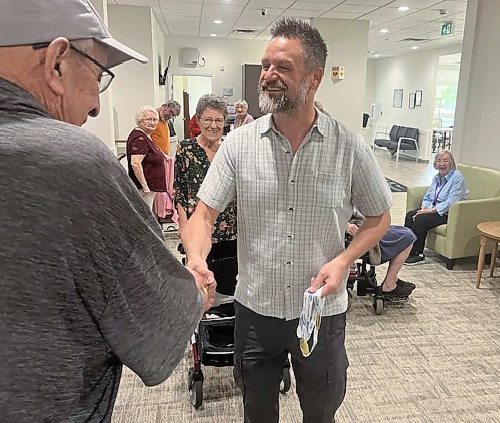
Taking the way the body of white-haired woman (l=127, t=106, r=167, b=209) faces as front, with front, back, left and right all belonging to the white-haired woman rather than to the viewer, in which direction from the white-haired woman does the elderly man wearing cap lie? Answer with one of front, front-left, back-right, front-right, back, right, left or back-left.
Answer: front-right

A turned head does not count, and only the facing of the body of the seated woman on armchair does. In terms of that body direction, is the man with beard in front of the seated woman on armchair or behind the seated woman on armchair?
in front

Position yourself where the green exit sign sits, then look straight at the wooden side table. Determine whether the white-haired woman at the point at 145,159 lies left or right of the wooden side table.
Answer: right

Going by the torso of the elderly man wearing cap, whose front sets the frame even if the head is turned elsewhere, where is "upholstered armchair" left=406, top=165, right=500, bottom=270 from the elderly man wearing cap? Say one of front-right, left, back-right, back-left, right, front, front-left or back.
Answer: front

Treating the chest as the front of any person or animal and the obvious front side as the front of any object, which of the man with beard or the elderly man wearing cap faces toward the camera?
the man with beard

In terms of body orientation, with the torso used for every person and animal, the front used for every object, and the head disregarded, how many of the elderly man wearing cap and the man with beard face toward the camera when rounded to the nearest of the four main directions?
1

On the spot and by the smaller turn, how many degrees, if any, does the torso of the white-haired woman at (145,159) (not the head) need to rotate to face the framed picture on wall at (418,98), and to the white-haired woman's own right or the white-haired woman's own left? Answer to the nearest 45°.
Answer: approximately 90° to the white-haired woman's own left

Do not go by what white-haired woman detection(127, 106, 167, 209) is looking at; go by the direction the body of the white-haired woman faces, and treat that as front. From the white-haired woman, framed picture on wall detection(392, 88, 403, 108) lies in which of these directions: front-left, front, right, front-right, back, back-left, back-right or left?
left

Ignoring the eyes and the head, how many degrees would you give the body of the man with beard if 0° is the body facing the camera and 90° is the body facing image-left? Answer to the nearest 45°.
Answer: approximately 0°

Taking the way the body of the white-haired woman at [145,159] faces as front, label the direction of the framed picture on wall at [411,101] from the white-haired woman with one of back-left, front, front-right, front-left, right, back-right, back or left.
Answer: left

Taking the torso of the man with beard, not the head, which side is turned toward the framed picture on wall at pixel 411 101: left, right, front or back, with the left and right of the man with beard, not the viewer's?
back

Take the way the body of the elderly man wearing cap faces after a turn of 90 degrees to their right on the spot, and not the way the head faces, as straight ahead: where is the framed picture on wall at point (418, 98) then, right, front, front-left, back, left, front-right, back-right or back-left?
left

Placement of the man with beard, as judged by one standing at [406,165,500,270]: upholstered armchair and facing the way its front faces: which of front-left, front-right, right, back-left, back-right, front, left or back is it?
front-left

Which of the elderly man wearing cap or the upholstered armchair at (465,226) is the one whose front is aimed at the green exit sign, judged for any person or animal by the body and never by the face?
the elderly man wearing cap

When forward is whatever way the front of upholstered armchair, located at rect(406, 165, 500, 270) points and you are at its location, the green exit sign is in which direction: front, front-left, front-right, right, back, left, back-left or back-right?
back-right

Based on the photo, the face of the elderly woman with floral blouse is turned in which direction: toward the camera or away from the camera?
toward the camera

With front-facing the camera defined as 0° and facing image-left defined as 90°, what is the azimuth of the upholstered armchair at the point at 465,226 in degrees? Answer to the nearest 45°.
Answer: approximately 45°
